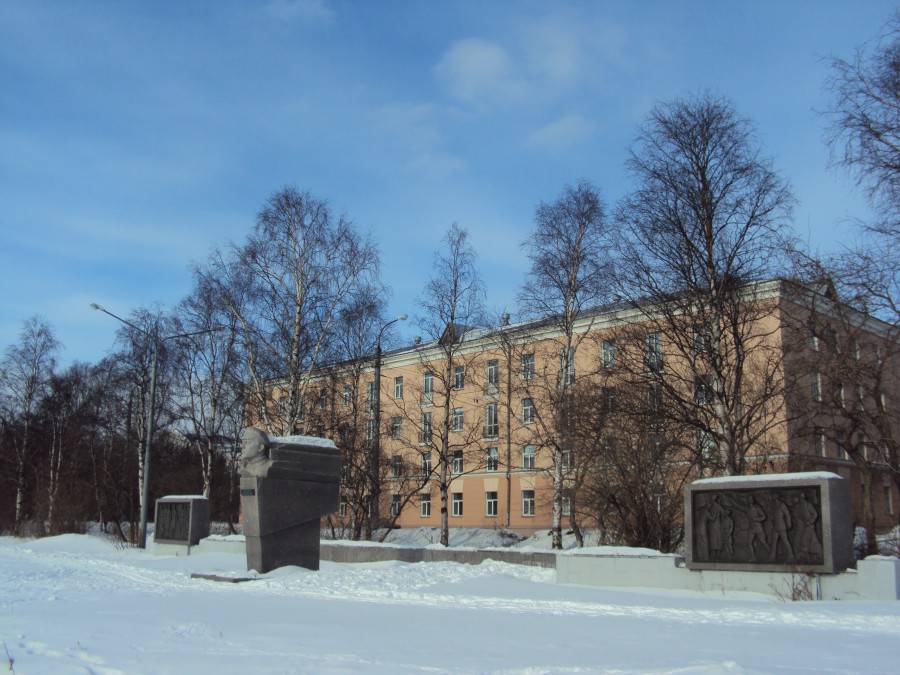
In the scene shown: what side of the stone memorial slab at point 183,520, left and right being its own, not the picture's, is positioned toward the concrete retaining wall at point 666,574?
left

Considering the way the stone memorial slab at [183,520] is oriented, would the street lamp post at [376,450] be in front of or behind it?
behind

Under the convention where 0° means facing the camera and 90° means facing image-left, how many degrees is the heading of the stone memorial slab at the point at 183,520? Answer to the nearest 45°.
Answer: approximately 45°

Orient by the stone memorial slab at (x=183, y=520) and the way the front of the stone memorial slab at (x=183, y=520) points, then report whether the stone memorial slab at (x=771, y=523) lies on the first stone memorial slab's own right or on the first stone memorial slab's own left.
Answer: on the first stone memorial slab's own left

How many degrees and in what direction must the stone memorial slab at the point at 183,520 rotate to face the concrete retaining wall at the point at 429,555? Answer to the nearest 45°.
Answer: approximately 90° to its left

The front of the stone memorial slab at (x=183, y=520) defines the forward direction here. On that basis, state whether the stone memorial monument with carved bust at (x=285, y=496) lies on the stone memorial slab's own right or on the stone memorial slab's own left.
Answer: on the stone memorial slab's own left
